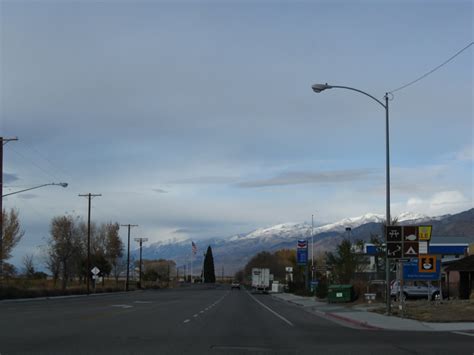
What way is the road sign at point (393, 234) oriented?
toward the camera

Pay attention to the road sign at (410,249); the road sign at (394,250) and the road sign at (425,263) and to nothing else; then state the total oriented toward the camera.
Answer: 3

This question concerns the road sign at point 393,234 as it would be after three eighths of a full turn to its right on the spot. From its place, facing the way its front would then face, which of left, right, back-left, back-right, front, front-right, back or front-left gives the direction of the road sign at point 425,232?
right

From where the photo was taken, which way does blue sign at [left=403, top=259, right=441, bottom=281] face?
toward the camera

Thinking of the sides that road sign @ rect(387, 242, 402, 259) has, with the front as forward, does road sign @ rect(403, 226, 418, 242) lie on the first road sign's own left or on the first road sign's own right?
on the first road sign's own left

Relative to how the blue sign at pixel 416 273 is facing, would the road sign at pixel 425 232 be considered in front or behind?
in front

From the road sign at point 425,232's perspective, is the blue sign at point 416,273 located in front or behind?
behind

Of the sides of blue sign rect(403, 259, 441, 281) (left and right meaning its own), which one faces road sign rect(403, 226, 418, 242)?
front
